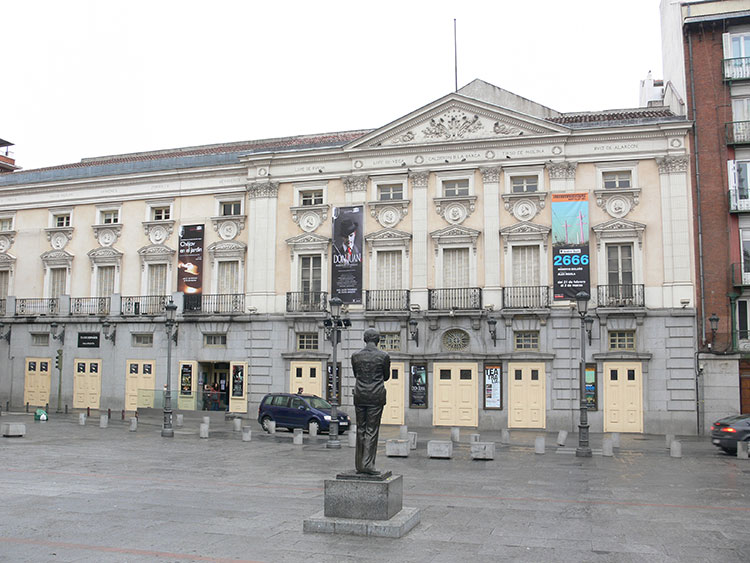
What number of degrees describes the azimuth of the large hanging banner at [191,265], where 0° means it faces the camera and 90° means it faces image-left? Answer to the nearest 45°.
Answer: approximately 0°

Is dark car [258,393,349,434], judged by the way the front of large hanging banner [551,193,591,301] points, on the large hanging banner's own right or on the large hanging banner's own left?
on the large hanging banner's own right

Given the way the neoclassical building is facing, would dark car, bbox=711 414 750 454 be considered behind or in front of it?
in front

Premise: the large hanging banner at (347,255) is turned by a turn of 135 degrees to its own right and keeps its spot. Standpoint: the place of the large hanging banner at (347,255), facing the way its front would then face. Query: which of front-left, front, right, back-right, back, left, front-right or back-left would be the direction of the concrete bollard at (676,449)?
back

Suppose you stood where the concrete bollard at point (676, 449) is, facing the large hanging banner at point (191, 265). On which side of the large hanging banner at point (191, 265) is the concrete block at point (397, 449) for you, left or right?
left

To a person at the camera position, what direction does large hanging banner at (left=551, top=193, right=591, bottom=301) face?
facing the viewer

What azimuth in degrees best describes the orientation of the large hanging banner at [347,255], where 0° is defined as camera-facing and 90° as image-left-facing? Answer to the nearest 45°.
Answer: approximately 0°

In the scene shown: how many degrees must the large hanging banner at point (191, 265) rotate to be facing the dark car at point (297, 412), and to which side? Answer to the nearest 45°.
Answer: approximately 45° to its left

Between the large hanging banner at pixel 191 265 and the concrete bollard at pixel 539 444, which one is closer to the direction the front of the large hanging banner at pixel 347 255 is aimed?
the concrete bollard

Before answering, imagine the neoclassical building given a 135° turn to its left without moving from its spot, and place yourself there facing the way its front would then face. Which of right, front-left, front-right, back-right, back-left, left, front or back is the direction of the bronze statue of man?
back-right

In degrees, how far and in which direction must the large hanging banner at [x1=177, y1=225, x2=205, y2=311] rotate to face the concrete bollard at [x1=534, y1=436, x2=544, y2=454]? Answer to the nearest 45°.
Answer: approximately 45° to its left
